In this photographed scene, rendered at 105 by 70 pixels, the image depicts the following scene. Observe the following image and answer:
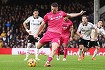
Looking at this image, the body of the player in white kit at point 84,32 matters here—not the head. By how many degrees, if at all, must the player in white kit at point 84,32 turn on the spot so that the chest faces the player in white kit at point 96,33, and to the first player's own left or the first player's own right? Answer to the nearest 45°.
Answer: approximately 135° to the first player's own left

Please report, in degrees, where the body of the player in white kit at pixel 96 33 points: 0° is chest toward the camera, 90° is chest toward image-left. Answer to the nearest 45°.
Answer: approximately 45°
